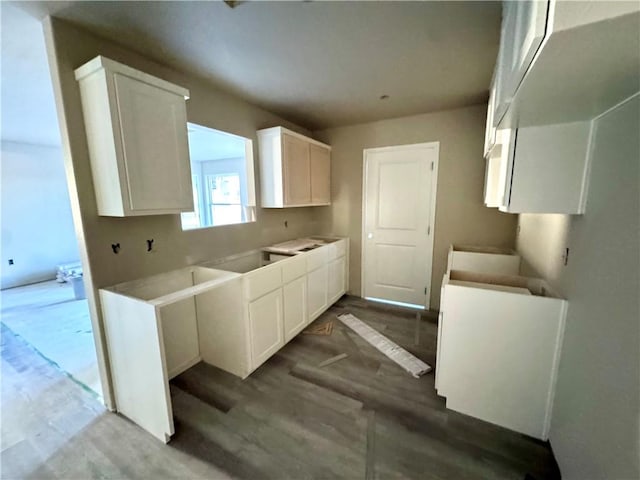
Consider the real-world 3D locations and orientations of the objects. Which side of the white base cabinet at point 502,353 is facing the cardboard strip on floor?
front

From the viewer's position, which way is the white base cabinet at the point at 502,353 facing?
facing to the left of the viewer

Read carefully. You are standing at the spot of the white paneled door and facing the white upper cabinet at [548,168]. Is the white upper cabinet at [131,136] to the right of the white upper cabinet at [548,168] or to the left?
right

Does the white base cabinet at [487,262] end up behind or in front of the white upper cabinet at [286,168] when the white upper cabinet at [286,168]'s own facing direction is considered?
in front

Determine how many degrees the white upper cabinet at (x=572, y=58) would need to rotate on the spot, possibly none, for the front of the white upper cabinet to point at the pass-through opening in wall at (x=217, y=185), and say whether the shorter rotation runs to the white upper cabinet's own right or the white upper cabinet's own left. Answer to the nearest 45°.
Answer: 0° — it already faces it

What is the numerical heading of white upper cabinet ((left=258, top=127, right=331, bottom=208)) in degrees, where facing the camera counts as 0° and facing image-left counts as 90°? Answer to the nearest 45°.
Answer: approximately 315°

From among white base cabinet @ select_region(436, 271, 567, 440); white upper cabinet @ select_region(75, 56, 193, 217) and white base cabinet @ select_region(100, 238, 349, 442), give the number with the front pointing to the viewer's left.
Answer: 1

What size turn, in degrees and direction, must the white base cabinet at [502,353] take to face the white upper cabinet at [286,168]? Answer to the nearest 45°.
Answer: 0° — it already faces it

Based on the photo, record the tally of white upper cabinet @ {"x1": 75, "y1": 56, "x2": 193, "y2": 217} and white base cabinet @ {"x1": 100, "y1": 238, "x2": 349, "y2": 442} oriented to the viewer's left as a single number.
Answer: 0

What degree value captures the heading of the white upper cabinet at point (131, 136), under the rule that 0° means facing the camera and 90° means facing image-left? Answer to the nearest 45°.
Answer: approximately 315°

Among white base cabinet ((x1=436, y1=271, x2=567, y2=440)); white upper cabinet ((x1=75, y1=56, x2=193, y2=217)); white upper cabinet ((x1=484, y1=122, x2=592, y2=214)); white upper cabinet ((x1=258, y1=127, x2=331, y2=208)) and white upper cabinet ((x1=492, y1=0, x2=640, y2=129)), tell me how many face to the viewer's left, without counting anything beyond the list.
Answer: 3
